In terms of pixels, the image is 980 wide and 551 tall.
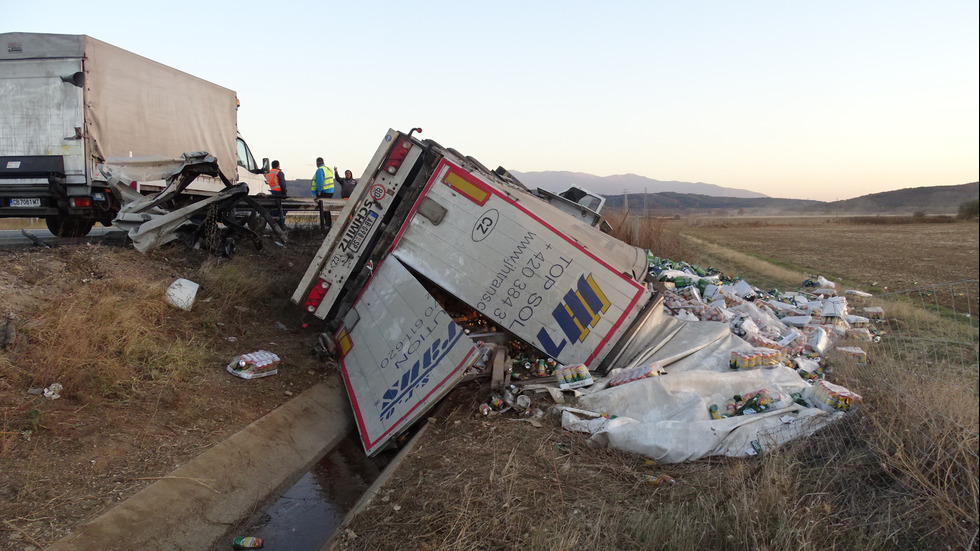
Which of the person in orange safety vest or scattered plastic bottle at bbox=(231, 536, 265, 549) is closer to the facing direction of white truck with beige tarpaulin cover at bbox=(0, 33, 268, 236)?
the person in orange safety vest

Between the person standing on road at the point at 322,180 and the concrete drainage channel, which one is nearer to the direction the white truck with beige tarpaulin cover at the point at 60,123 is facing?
the person standing on road

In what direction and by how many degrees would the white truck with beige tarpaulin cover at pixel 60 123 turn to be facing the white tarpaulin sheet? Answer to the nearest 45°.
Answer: approximately 90° to its right

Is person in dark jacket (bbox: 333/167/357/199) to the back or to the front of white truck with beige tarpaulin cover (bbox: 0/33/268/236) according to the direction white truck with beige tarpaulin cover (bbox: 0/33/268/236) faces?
to the front

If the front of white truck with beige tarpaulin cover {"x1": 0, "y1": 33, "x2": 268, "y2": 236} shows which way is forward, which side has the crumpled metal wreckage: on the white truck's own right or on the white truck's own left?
on the white truck's own right

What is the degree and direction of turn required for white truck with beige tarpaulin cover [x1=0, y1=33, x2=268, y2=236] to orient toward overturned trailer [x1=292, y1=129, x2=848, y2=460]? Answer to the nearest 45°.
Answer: approximately 90° to its right

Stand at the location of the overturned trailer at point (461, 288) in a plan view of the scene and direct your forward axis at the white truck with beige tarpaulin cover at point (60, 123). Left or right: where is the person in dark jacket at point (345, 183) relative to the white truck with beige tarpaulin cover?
right

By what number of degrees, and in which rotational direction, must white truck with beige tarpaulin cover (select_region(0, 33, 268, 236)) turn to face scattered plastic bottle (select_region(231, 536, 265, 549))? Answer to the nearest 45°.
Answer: approximately 135° to its right

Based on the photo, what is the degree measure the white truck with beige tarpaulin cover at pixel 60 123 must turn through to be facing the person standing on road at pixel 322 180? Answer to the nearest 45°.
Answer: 0° — it already faces them

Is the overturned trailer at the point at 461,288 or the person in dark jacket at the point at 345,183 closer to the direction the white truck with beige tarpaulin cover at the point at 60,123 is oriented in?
the person in dark jacket

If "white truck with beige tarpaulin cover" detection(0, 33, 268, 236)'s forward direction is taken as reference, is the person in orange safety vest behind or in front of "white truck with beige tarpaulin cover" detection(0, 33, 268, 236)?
in front

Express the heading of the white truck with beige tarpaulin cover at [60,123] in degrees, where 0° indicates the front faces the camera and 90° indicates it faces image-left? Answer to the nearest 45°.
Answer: approximately 225°

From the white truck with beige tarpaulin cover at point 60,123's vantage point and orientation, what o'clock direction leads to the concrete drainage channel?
The concrete drainage channel is roughly at 4 o'clock from the white truck with beige tarpaulin cover.
